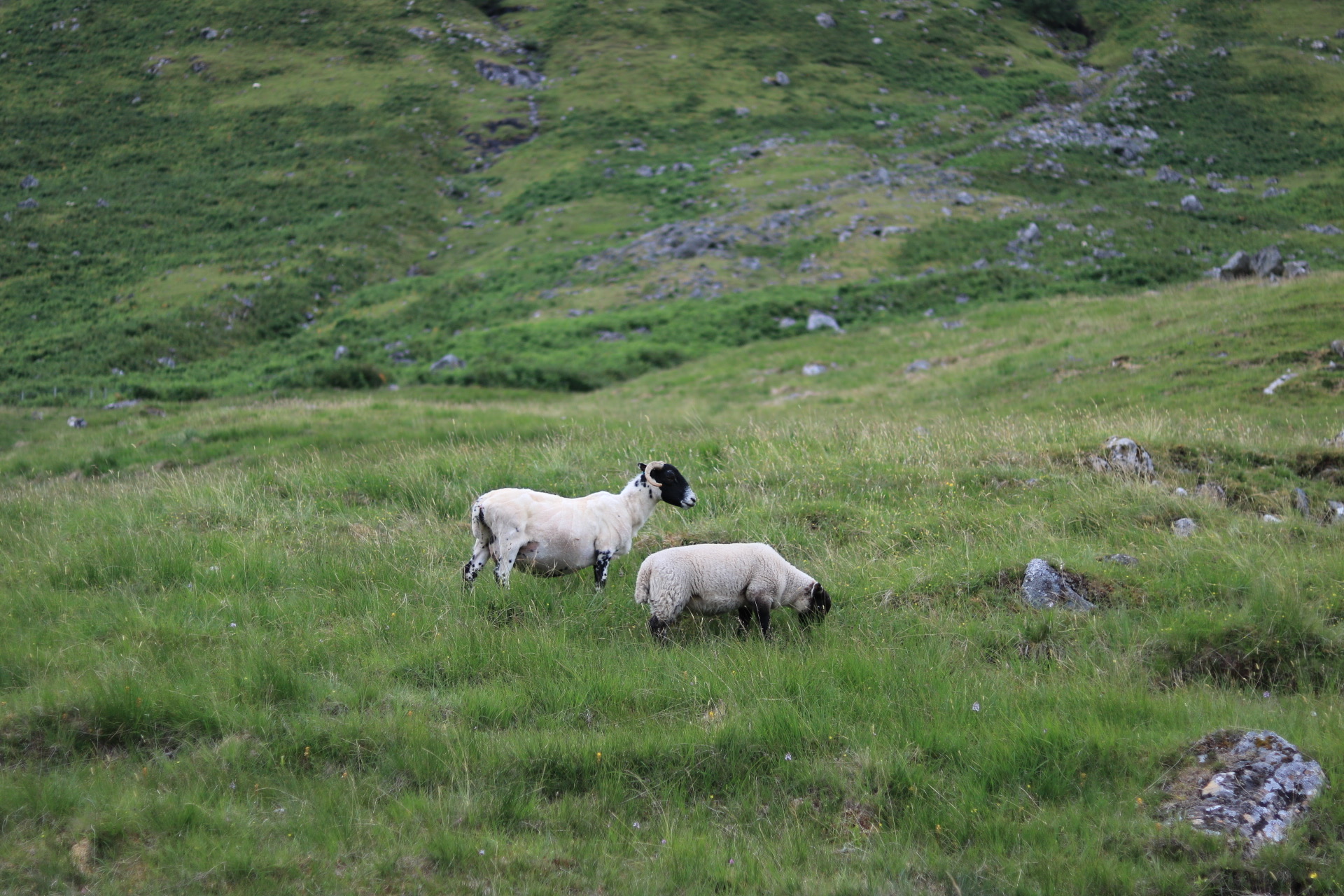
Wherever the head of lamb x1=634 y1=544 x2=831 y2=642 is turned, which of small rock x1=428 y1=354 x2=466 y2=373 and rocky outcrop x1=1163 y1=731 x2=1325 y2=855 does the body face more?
the rocky outcrop

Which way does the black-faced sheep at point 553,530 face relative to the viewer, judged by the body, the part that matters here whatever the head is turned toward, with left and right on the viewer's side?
facing to the right of the viewer

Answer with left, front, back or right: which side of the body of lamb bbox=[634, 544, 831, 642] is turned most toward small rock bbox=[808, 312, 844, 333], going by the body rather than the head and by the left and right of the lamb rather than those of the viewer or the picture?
left

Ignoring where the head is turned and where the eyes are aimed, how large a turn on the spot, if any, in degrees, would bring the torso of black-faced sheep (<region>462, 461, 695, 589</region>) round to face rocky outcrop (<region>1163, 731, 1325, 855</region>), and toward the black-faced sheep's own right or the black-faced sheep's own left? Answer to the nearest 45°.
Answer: approximately 45° to the black-faced sheep's own right

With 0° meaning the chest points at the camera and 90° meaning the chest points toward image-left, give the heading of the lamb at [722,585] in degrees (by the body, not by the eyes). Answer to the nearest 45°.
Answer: approximately 270°

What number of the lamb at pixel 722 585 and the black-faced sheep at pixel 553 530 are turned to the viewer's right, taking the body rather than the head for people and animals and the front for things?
2
